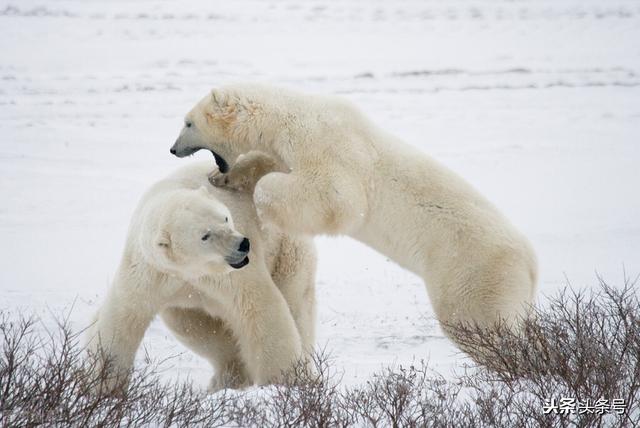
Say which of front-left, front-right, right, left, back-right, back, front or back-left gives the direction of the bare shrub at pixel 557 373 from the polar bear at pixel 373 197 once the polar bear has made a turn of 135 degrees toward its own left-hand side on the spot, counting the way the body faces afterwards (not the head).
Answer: front

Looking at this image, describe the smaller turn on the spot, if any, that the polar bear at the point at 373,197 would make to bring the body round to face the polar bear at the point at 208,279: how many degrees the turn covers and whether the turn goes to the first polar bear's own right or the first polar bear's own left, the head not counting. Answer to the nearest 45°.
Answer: approximately 45° to the first polar bear's own left

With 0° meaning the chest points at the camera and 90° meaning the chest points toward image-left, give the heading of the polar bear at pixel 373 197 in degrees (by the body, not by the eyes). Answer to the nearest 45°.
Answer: approximately 90°

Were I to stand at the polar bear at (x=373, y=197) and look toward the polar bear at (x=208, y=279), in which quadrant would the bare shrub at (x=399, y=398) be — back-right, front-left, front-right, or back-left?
front-left

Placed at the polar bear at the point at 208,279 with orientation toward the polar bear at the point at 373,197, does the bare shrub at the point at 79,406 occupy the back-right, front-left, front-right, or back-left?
back-right

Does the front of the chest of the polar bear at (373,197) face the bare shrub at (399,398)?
no
